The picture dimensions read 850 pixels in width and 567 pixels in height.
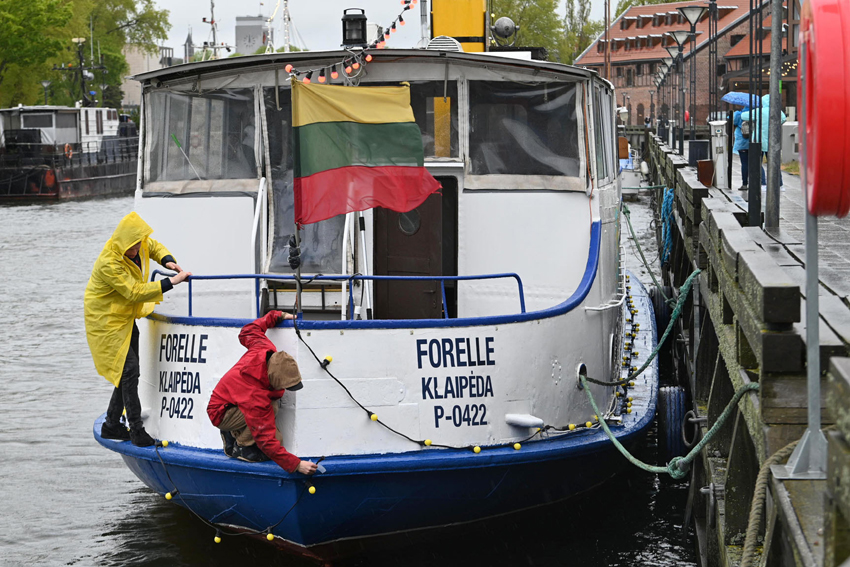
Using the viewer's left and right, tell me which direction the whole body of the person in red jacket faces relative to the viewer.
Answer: facing to the right of the viewer

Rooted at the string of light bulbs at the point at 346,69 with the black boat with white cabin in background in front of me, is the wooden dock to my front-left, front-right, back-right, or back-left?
back-right

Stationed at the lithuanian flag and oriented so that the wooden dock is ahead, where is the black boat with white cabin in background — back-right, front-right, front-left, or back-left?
back-left

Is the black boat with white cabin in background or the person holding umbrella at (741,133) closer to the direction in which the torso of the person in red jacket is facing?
the person holding umbrella
